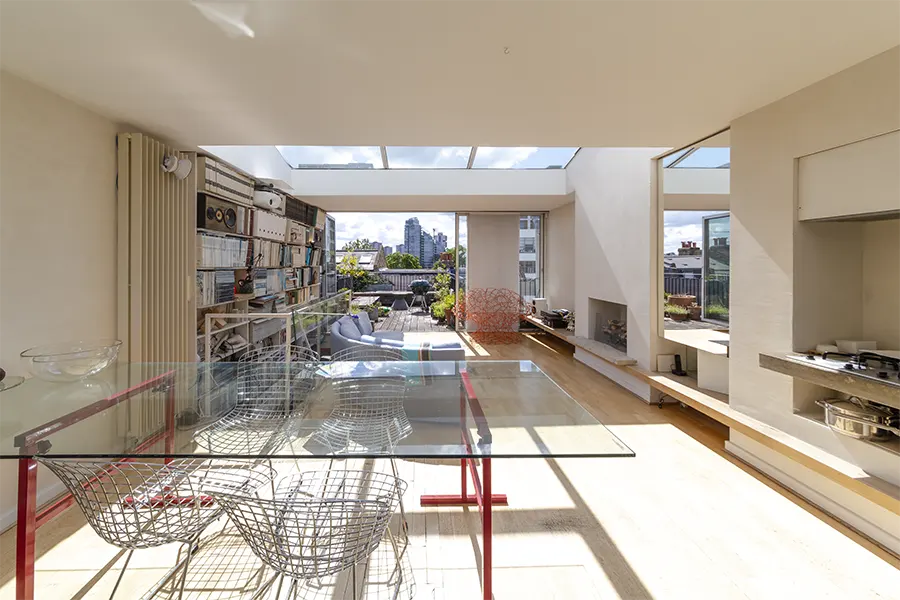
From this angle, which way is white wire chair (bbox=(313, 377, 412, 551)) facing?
toward the camera

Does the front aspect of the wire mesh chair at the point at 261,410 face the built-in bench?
no

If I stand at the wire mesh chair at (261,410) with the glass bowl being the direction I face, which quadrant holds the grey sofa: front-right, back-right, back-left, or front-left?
back-right

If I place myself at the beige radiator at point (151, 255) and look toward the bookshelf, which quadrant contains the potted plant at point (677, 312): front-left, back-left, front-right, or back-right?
front-right

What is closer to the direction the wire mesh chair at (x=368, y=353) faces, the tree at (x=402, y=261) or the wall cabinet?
the wall cabinet

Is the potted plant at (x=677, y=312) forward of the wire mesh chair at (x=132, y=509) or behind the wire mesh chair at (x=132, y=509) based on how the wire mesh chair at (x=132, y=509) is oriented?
forward

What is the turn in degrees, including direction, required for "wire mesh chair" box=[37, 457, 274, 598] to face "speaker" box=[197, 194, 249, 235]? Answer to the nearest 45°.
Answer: approximately 45° to its left

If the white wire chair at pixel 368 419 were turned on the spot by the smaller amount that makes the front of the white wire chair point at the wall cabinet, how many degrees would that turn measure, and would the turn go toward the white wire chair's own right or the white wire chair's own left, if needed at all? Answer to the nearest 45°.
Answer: approximately 90° to the white wire chair's own left

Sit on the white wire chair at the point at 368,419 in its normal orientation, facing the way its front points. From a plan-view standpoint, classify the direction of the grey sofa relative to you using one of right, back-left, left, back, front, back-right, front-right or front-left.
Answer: back

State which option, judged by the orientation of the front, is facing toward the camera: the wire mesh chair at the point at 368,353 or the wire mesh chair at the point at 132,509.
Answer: the wire mesh chair at the point at 368,353
